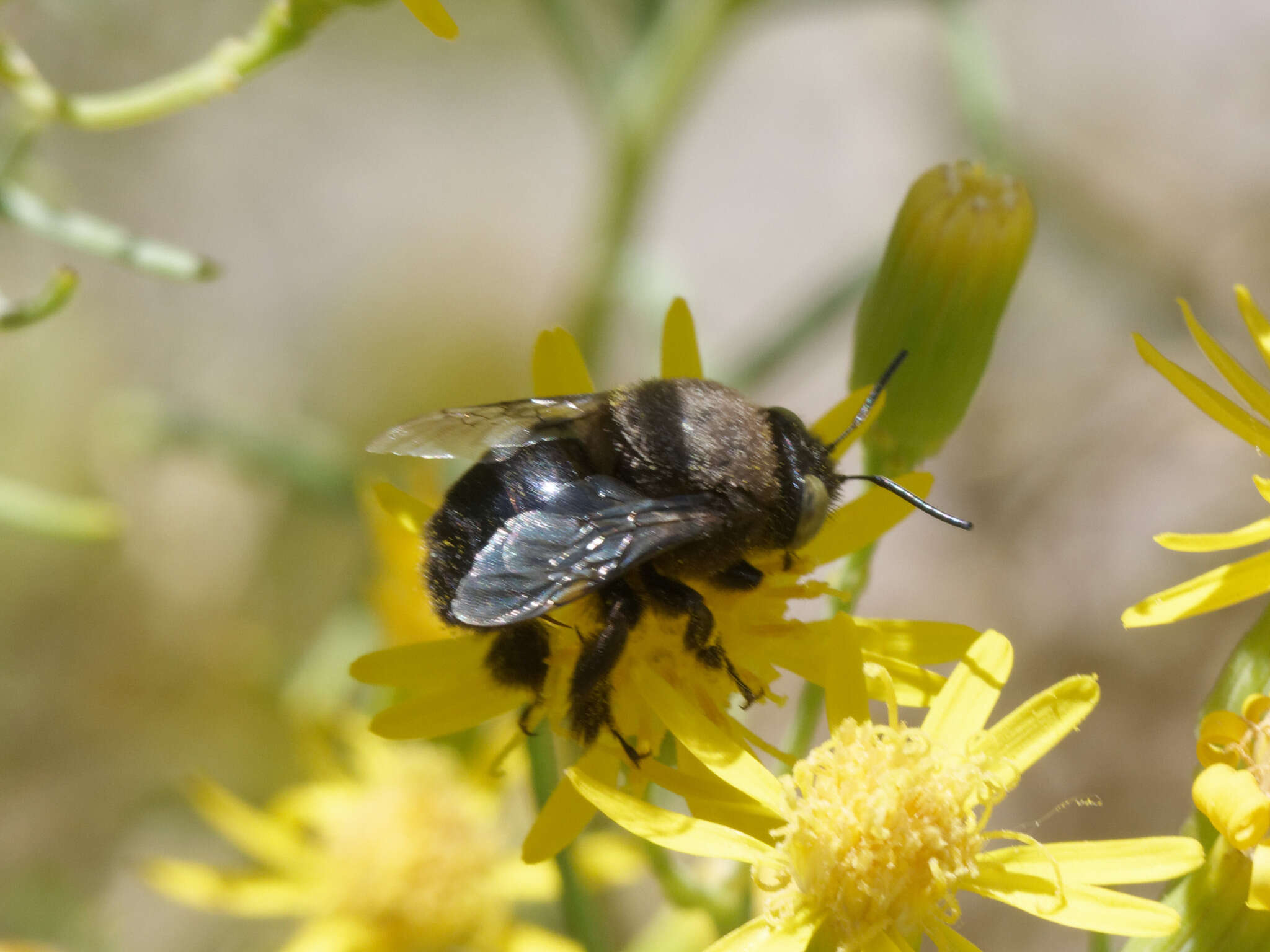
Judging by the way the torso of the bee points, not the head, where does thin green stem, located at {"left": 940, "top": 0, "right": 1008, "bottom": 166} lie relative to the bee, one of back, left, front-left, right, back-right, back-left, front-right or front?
left

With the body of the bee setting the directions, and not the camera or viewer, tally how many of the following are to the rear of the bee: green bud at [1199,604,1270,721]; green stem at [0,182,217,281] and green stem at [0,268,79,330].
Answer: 2

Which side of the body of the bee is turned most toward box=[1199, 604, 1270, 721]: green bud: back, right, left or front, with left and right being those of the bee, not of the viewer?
front

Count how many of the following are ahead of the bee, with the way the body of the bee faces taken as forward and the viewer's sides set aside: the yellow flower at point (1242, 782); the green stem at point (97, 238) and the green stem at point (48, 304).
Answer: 1

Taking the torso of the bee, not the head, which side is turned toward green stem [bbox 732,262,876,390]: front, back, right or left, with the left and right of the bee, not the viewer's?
left

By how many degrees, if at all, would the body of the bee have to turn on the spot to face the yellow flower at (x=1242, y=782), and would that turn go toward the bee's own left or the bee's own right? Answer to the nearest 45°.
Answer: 0° — it already faces it

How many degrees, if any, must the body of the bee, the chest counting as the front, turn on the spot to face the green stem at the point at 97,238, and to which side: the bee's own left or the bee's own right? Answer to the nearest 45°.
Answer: approximately 180°

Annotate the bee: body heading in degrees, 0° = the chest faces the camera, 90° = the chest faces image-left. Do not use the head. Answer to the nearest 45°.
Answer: approximately 270°

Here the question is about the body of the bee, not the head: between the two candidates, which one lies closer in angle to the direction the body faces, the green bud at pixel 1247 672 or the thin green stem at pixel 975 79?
the green bud
